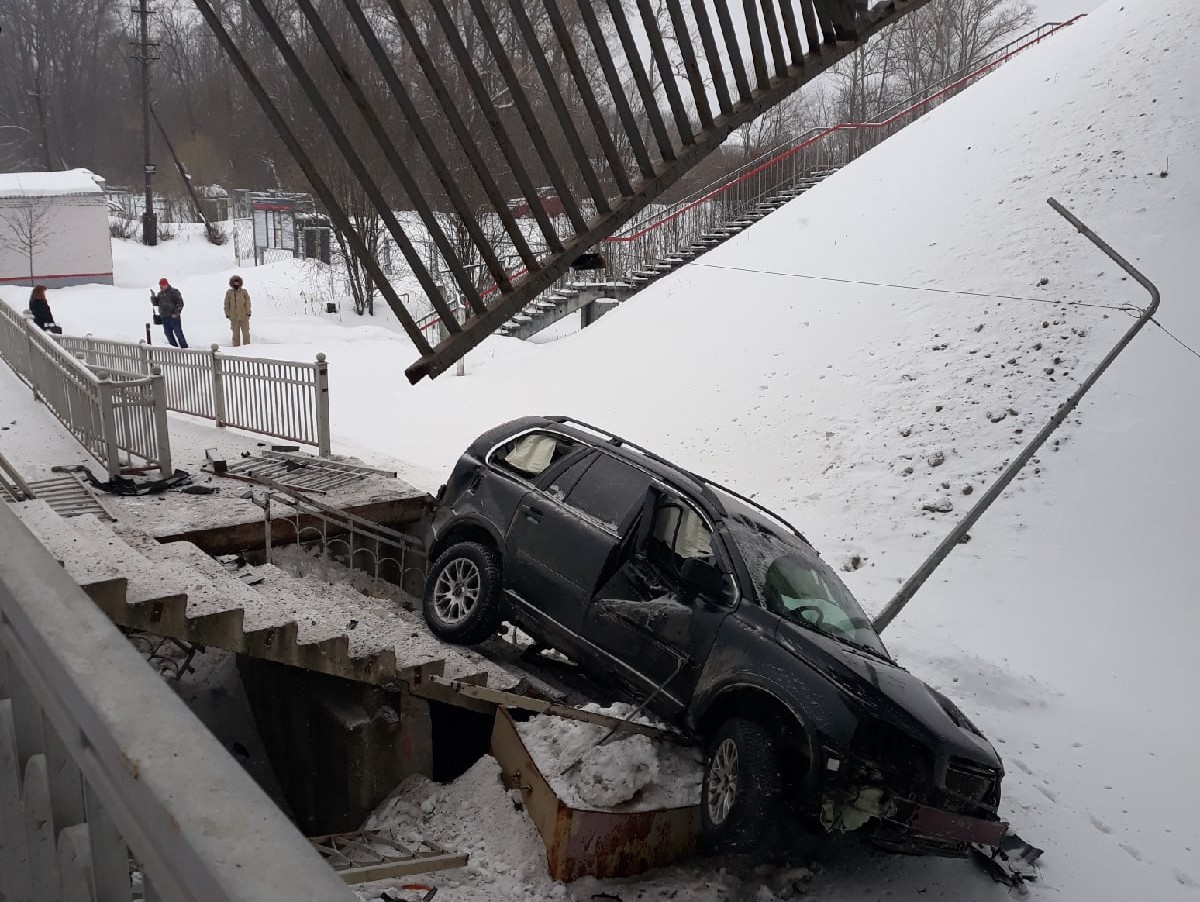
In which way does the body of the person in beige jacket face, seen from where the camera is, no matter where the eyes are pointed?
toward the camera

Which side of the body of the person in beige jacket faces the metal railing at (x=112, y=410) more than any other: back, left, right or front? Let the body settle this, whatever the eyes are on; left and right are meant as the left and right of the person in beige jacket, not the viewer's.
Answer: front

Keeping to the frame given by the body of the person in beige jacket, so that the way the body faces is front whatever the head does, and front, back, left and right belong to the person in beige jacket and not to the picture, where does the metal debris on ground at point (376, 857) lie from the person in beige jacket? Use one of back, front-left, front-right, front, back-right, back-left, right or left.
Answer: front

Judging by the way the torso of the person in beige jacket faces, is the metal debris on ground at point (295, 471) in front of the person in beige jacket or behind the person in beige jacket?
in front

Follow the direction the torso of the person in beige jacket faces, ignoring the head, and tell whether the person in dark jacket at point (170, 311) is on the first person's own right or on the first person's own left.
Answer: on the first person's own right

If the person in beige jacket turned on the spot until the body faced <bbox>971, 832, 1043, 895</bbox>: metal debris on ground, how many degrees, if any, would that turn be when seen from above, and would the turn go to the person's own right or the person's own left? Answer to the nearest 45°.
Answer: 0° — they already face it

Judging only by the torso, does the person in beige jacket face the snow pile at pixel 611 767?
yes

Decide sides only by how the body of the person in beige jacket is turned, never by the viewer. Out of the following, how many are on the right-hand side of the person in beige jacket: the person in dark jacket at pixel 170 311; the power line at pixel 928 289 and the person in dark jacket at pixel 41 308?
2

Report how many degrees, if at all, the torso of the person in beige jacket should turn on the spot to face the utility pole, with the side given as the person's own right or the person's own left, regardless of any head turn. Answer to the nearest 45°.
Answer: approximately 180°

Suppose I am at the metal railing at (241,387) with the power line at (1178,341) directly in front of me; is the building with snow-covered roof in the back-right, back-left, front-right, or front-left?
back-left

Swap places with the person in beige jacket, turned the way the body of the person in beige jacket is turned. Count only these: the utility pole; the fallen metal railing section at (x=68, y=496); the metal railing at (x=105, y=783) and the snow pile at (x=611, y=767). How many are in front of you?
3

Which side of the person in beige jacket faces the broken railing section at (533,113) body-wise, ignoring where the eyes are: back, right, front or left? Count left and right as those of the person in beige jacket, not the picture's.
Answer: front
